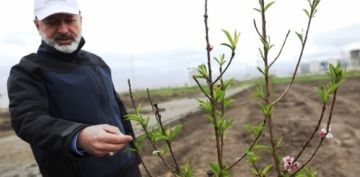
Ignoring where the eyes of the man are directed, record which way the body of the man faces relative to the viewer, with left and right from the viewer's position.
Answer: facing the viewer and to the right of the viewer

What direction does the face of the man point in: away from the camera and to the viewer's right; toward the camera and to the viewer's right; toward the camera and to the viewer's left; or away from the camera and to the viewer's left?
toward the camera and to the viewer's right
